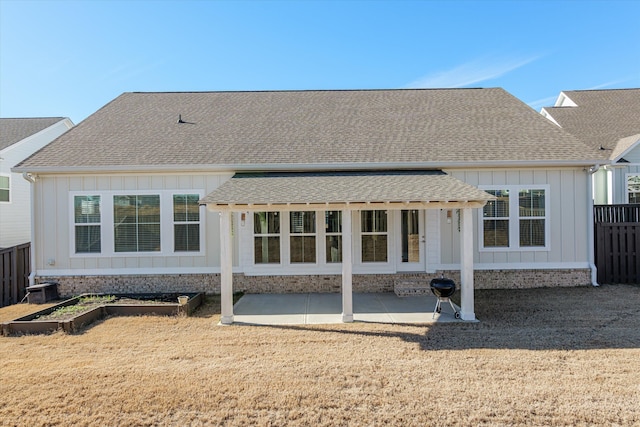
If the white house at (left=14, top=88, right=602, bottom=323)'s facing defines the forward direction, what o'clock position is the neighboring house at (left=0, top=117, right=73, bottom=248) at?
The neighboring house is roughly at 10 o'clock from the white house.

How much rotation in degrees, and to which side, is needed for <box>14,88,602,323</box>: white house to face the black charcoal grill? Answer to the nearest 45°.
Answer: approximately 135° to its right

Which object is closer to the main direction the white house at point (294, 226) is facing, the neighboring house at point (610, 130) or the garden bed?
the neighboring house

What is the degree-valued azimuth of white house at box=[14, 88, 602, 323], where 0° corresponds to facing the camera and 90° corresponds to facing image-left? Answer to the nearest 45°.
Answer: approximately 180°

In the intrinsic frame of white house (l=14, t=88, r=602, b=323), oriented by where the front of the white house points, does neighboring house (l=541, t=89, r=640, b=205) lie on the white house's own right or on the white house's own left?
on the white house's own right

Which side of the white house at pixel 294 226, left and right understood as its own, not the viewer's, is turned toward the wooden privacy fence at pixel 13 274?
left

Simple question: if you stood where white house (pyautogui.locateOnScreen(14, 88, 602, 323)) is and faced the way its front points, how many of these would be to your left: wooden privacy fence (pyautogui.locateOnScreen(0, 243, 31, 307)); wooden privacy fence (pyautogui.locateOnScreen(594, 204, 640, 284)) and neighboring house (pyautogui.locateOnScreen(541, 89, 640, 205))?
1

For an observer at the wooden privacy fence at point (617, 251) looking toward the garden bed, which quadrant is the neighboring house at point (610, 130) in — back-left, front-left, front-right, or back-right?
back-right

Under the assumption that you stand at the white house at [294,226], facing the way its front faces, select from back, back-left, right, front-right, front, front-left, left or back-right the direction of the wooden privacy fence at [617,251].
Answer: right

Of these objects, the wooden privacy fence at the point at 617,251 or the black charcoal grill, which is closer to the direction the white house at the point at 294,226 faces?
the wooden privacy fence

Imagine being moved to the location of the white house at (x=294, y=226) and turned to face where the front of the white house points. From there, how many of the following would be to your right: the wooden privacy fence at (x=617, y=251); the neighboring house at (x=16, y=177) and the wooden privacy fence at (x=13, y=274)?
1

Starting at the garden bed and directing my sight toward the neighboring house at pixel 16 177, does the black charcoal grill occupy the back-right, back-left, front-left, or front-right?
back-right
